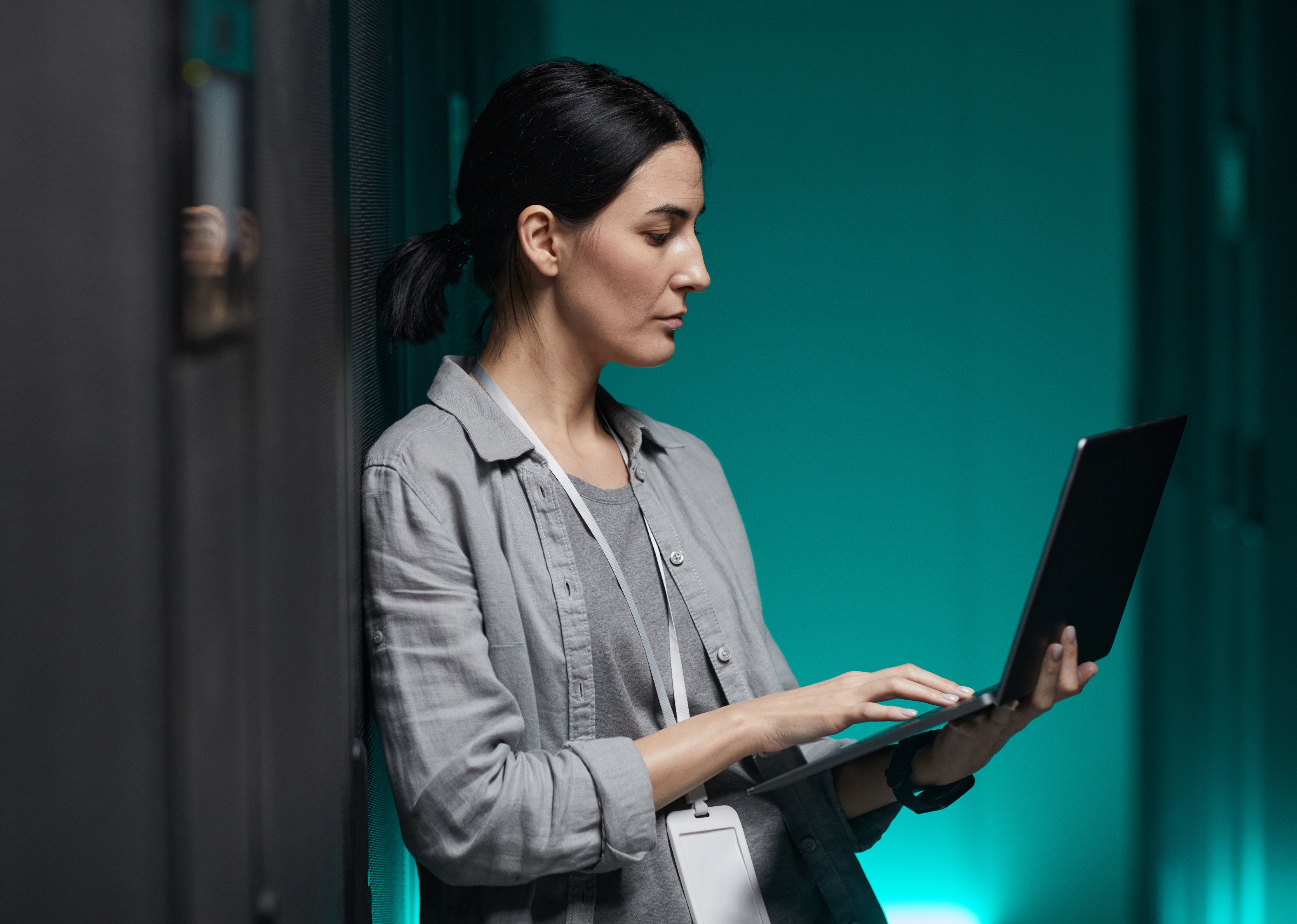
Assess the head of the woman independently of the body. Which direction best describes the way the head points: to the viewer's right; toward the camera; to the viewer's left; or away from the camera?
to the viewer's right

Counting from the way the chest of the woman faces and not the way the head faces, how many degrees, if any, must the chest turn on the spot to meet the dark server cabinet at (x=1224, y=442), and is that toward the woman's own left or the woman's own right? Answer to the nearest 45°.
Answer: approximately 90° to the woman's own left

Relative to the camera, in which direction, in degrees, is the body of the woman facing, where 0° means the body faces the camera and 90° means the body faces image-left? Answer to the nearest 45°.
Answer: approximately 315°
